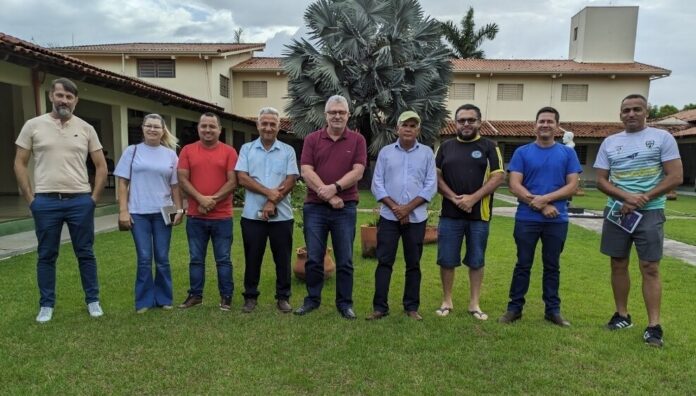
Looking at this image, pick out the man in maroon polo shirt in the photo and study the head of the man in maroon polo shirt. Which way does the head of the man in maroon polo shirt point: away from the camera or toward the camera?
toward the camera

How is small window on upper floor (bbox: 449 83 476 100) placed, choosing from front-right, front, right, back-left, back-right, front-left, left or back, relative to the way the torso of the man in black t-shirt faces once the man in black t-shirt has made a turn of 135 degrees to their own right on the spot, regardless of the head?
front-right

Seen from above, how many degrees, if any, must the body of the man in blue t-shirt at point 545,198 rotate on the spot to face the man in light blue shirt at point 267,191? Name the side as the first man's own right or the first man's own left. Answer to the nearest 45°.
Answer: approximately 90° to the first man's own right

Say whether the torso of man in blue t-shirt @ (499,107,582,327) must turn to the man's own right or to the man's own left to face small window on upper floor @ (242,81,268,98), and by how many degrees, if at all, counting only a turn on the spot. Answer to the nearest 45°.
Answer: approximately 135° to the man's own right

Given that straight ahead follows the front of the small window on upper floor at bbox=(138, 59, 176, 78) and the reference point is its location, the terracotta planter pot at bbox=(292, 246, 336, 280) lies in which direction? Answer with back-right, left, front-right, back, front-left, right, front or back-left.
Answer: front

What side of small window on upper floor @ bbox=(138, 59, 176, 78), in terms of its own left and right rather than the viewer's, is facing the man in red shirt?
front

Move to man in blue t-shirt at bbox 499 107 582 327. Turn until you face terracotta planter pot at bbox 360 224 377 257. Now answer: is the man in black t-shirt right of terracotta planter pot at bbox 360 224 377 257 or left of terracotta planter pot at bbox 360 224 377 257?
left

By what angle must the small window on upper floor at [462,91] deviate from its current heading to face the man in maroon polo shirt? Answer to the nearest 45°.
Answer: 0° — it already faces them

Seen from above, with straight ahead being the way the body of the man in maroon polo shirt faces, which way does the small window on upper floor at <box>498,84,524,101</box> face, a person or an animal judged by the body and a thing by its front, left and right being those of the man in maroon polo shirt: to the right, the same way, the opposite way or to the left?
the same way

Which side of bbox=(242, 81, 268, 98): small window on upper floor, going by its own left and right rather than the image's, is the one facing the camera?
front

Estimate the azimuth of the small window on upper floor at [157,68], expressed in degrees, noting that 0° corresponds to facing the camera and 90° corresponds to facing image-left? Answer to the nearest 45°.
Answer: approximately 0°

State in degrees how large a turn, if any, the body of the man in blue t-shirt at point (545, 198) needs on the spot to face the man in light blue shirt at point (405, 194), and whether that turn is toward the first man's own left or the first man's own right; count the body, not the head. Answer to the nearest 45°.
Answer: approximately 90° to the first man's own right

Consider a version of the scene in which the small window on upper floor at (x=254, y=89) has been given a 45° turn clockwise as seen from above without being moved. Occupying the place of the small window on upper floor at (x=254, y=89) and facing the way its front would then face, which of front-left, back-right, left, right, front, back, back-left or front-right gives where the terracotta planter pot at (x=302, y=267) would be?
front-left

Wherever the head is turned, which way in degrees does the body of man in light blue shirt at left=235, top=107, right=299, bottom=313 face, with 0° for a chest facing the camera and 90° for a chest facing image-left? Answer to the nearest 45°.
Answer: approximately 0°

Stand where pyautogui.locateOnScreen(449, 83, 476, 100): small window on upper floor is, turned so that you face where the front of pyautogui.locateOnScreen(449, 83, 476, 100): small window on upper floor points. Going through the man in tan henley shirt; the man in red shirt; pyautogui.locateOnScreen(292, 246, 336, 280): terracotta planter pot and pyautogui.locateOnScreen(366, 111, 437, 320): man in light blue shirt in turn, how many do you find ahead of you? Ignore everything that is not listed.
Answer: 4

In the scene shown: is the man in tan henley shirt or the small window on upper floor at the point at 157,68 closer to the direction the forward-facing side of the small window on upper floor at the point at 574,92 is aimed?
the man in tan henley shirt

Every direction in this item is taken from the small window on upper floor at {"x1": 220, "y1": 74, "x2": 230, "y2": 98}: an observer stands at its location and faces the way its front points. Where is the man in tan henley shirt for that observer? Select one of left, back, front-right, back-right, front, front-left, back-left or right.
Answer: front-right

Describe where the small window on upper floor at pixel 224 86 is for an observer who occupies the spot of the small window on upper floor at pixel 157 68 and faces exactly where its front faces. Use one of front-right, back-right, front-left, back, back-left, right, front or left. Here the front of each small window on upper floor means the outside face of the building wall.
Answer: left

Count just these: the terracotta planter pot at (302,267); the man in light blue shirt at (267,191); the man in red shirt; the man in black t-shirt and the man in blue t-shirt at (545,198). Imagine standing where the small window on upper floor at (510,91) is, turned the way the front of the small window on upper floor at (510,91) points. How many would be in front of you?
5

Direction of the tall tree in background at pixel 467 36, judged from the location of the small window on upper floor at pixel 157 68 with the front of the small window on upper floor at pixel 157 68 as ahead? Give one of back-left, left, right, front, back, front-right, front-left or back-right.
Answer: left

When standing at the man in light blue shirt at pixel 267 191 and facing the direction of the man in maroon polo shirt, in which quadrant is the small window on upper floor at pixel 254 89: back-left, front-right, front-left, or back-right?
back-left

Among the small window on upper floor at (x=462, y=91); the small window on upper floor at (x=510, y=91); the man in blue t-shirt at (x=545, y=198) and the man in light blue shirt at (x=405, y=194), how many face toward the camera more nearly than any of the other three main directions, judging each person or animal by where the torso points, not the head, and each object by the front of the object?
4

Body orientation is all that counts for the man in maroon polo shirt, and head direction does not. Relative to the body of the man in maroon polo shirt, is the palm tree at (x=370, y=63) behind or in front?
behind
